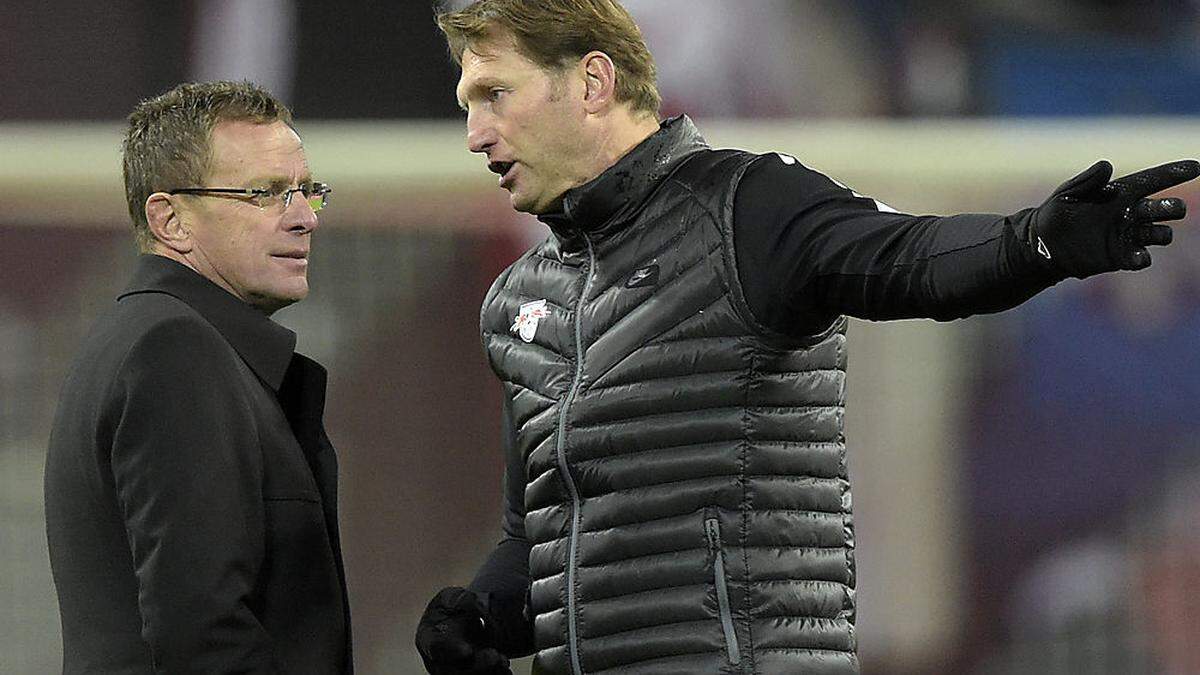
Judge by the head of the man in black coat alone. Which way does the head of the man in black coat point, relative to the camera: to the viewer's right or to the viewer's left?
to the viewer's right

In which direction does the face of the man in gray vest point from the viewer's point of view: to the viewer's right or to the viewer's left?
to the viewer's left

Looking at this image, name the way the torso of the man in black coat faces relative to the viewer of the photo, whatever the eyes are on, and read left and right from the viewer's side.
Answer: facing to the right of the viewer

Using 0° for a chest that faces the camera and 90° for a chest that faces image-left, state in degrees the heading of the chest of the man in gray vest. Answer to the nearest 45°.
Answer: approximately 45°
